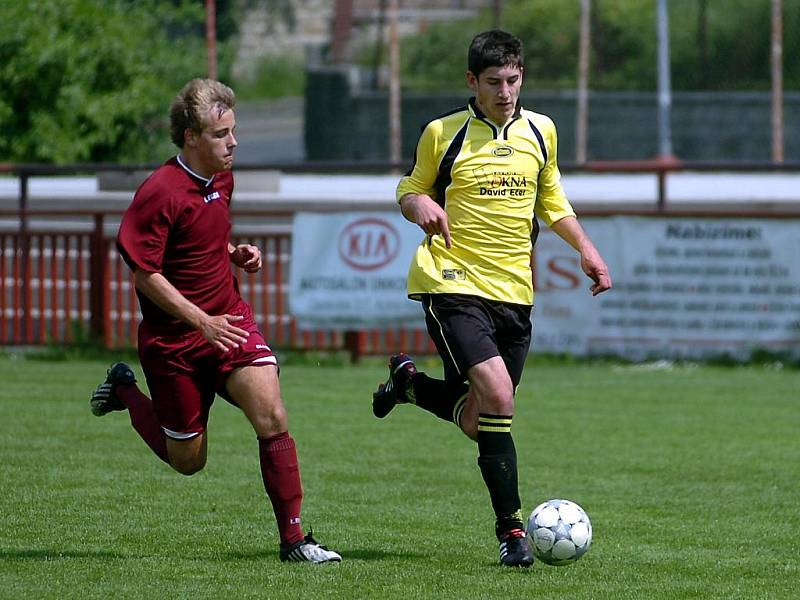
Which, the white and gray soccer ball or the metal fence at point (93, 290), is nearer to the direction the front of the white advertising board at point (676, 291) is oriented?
the white and gray soccer ball

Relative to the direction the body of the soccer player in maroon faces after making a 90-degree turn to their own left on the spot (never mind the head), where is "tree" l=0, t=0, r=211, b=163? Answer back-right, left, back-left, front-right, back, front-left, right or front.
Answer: front-left

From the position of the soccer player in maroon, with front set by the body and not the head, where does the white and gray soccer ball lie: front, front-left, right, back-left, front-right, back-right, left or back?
front-left

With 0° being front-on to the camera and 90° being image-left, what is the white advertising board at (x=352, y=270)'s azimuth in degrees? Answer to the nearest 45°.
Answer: approximately 0°

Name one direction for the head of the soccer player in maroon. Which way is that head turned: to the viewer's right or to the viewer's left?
to the viewer's right

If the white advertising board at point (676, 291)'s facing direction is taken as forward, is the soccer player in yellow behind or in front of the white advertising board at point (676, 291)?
in front

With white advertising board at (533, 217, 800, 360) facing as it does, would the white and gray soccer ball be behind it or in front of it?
in front

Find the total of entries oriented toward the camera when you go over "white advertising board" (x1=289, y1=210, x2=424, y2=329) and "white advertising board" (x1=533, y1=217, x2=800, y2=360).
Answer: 2
